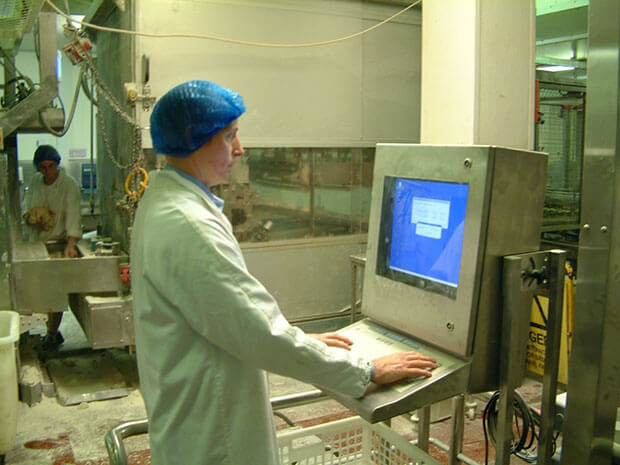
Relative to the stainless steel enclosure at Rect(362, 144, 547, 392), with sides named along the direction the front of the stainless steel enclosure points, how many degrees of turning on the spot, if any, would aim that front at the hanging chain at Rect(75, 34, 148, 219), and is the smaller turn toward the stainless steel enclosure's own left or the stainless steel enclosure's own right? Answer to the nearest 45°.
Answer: approximately 90° to the stainless steel enclosure's own right

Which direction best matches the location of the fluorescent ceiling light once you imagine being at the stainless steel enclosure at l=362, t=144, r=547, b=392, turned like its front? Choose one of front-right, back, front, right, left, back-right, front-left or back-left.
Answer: back-right

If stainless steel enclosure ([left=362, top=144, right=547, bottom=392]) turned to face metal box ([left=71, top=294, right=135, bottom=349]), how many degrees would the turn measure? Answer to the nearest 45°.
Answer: approximately 90° to its right

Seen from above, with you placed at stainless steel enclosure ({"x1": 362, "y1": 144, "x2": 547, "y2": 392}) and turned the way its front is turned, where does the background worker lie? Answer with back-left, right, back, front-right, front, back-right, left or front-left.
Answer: right

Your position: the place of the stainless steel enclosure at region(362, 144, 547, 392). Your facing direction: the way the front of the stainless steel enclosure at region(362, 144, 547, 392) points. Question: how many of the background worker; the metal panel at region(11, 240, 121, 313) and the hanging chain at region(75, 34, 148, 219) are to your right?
3

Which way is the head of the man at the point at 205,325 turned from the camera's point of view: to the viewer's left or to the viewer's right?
to the viewer's right

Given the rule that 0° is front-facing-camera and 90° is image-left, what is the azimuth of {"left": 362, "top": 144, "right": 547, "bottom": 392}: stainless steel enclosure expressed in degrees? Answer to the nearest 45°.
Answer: approximately 45°
